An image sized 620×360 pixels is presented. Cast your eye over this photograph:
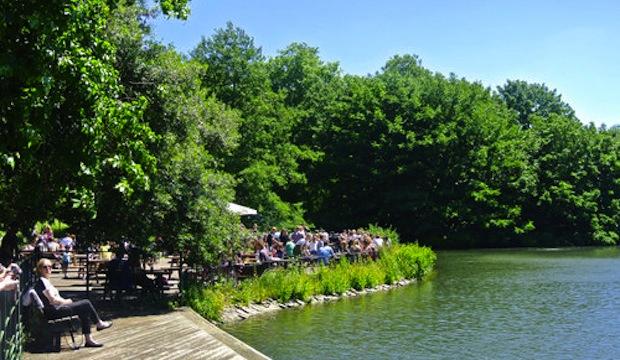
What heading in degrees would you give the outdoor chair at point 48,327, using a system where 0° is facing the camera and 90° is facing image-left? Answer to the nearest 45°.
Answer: approximately 270°

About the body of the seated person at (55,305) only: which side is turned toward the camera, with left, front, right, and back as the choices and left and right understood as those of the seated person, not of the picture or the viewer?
right

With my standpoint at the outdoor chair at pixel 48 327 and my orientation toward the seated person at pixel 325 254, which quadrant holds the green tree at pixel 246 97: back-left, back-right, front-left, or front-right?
front-left

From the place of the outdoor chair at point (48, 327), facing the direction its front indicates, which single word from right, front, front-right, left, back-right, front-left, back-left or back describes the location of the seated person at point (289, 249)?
front-left

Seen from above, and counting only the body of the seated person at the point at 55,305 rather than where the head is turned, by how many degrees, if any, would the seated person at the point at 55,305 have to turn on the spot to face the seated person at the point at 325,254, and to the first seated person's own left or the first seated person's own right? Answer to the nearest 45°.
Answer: approximately 45° to the first seated person's own left

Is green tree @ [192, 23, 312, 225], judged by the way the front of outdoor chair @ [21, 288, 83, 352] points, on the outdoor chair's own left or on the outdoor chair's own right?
on the outdoor chair's own left

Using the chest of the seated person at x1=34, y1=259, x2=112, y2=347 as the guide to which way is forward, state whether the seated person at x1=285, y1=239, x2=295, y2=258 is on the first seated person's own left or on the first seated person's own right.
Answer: on the first seated person's own left
